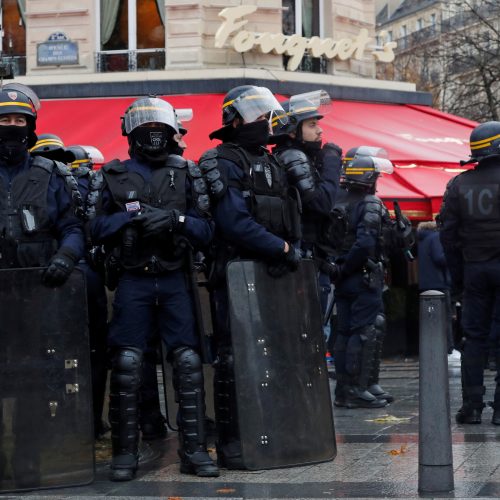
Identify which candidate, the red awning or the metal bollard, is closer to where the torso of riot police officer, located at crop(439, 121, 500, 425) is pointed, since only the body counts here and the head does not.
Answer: the red awning

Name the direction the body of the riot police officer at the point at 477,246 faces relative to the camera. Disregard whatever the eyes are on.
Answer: away from the camera

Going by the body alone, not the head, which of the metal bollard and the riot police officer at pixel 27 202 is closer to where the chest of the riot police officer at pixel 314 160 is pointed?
the metal bollard

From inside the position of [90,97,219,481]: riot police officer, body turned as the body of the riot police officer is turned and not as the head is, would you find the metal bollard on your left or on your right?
on your left

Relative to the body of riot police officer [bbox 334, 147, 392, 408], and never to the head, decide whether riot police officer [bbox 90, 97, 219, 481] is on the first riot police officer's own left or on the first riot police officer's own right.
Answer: on the first riot police officer's own right

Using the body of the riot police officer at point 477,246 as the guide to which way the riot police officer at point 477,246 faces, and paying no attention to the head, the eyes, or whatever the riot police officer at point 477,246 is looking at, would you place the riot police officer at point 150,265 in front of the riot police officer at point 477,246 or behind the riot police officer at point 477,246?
behind

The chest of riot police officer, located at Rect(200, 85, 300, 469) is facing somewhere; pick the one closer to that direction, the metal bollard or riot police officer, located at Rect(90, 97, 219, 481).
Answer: the metal bollard

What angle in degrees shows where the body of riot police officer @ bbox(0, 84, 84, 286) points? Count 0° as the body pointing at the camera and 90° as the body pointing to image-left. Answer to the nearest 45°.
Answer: approximately 0°

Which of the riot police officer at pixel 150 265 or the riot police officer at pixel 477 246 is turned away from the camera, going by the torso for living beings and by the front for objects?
the riot police officer at pixel 477 246

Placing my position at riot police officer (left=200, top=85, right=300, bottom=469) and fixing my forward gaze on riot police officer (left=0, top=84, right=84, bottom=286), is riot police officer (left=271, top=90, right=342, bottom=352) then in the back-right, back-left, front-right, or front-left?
back-right
